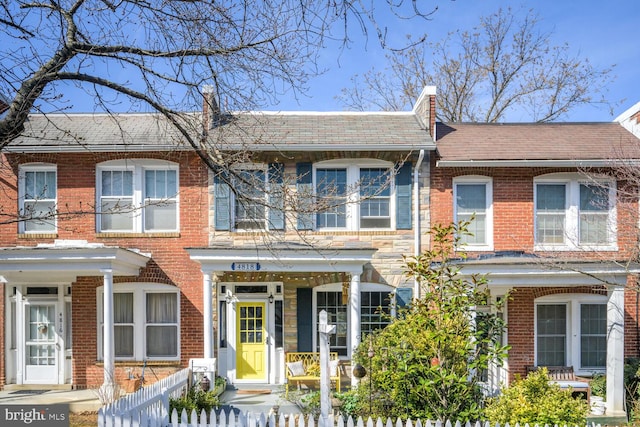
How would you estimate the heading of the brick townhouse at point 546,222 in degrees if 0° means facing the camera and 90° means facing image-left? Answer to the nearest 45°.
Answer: approximately 0°

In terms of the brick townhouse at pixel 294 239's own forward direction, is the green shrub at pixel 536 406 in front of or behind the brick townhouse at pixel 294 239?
in front

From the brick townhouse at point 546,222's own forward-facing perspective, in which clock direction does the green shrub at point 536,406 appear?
The green shrub is roughly at 12 o'clock from the brick townhouse.

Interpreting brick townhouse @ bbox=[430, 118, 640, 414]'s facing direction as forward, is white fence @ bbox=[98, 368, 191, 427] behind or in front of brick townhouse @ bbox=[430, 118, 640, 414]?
in front
